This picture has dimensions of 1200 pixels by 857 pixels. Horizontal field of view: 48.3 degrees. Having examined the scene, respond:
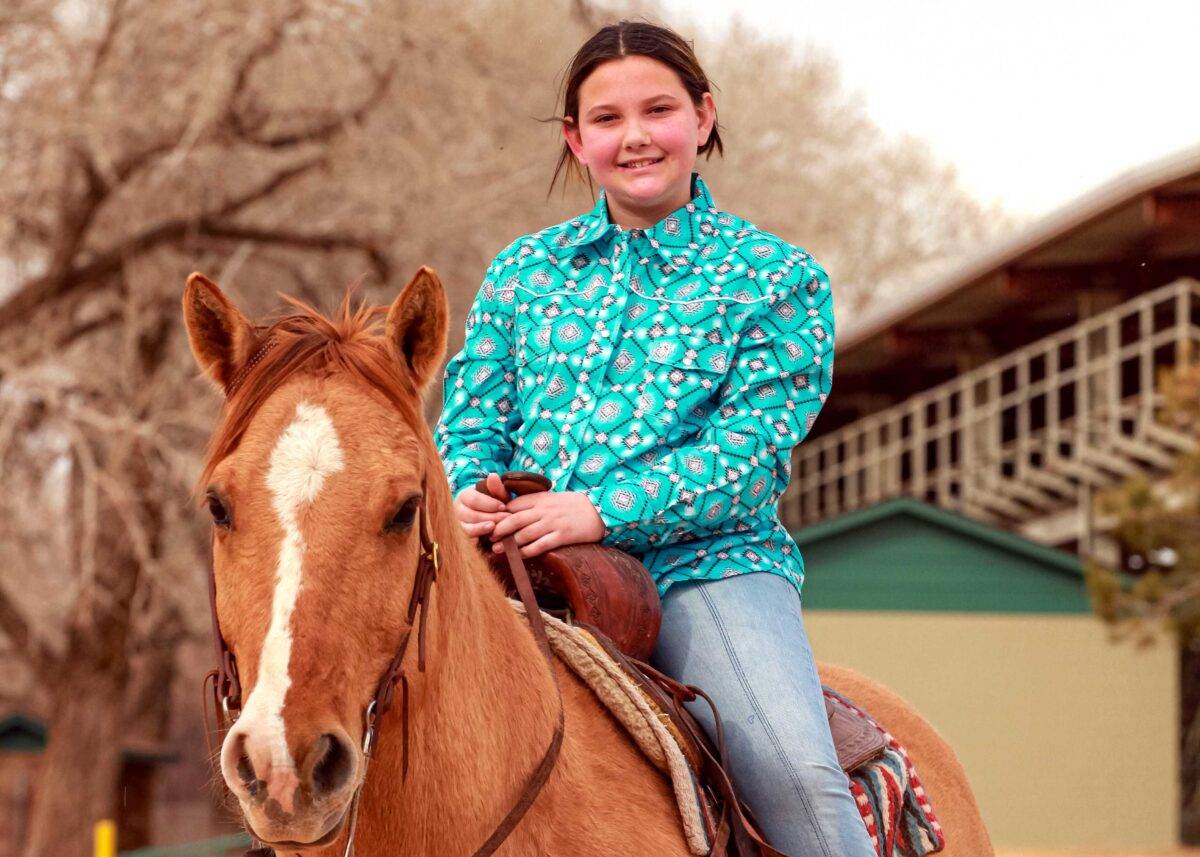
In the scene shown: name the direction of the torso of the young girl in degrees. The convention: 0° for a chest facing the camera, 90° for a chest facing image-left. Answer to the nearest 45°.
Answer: approximately 45°

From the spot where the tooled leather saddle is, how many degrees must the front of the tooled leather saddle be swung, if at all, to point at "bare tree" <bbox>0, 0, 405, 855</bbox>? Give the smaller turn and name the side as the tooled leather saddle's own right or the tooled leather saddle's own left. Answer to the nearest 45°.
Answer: approximately 90° to the tooled leather saddle's own right
